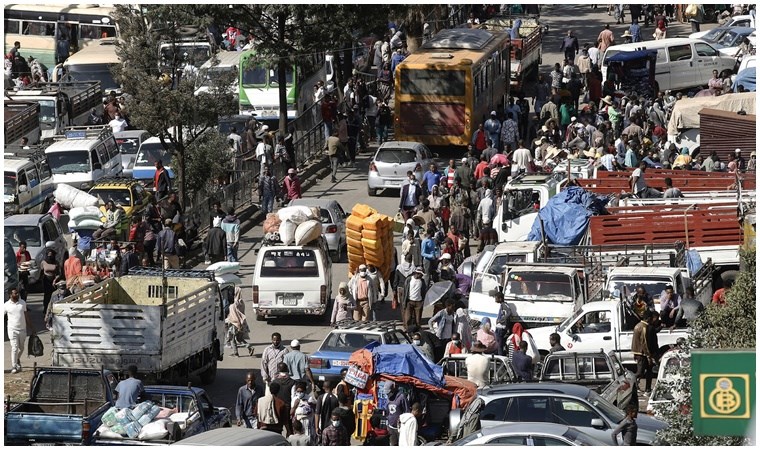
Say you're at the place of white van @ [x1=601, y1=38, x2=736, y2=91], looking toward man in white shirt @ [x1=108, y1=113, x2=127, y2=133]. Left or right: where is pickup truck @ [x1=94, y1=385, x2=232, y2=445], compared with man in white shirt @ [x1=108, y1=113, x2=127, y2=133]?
left

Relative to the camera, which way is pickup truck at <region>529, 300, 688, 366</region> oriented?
to the viewer's left

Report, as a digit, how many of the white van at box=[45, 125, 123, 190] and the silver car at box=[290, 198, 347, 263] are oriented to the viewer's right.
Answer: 0

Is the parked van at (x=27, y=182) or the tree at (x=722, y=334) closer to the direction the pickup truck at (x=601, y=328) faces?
the parked van

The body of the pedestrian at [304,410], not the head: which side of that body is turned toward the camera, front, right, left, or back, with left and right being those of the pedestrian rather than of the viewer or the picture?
front

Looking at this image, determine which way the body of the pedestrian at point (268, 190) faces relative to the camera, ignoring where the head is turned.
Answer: toward the camera

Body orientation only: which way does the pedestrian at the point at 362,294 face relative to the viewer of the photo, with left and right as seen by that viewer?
facing the viewer

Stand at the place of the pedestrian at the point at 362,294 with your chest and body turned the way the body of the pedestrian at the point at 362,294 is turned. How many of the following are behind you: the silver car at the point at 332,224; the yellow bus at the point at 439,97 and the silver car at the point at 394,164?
3
